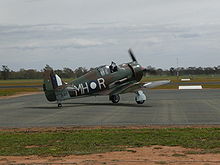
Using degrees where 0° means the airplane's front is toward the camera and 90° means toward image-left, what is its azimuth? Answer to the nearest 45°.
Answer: approximately 225°
